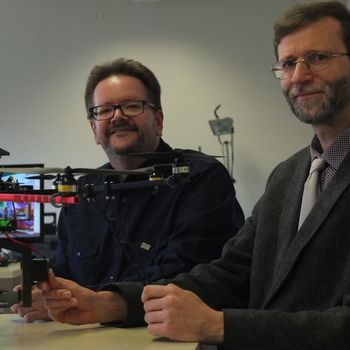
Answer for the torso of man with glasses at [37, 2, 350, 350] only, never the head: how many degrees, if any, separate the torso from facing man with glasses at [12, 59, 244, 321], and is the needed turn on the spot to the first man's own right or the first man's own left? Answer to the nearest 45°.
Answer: approximately 90° to the first man's own right

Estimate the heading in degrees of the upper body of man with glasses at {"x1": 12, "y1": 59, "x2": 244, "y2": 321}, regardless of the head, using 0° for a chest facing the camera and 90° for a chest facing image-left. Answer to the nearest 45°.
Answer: approximately 45°
